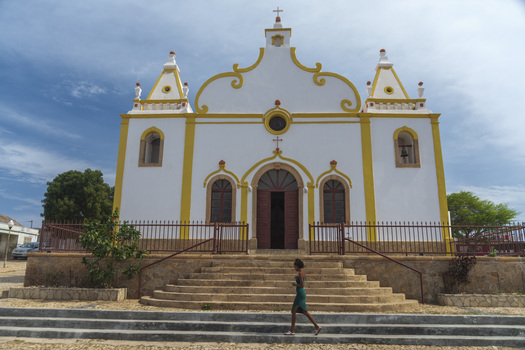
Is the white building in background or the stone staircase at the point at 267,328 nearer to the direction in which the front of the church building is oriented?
the stone staircase

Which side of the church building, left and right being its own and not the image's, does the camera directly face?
front

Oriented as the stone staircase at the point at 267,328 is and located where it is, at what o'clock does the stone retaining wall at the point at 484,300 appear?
The stone retaining wall is roughly at 8 o'clock from the stone staircase.

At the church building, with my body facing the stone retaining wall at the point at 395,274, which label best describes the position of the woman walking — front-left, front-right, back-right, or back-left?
front-right

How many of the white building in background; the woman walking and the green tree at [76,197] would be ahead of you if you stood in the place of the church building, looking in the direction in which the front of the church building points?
1

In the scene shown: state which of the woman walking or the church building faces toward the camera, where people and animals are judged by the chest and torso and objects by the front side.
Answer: the church building

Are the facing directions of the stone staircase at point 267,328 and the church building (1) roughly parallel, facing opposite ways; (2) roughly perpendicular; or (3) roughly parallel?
roughly parallel

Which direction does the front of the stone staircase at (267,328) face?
toward the camera

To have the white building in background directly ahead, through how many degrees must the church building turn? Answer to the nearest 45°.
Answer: approximately 135° to its right

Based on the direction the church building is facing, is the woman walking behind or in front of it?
in front

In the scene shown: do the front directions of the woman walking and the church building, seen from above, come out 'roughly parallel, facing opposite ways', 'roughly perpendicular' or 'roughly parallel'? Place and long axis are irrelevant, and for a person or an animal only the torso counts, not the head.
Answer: roughly perpendicular

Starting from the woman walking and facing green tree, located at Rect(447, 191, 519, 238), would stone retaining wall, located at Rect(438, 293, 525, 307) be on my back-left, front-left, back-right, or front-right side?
front-right

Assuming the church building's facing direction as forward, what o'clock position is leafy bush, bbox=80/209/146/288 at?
The leafy bush is roughly at 2 o'clock from the church building.

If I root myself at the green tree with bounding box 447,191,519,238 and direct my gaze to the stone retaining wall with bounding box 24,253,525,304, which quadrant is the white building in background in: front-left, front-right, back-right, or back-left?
front-right

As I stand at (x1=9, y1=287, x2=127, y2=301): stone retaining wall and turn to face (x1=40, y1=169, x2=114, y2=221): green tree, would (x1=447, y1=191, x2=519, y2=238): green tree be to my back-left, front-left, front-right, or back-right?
front-right
